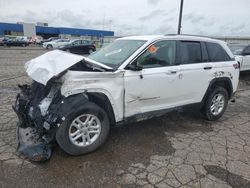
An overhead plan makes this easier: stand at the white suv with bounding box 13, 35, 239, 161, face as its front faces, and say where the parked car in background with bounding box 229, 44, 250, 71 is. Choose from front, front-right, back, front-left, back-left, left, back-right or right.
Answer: back

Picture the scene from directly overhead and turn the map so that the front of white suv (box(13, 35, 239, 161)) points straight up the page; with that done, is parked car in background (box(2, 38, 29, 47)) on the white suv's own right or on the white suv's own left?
on the white suv's own right

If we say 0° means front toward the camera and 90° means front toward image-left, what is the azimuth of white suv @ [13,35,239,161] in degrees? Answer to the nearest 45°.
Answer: approximately 45°
